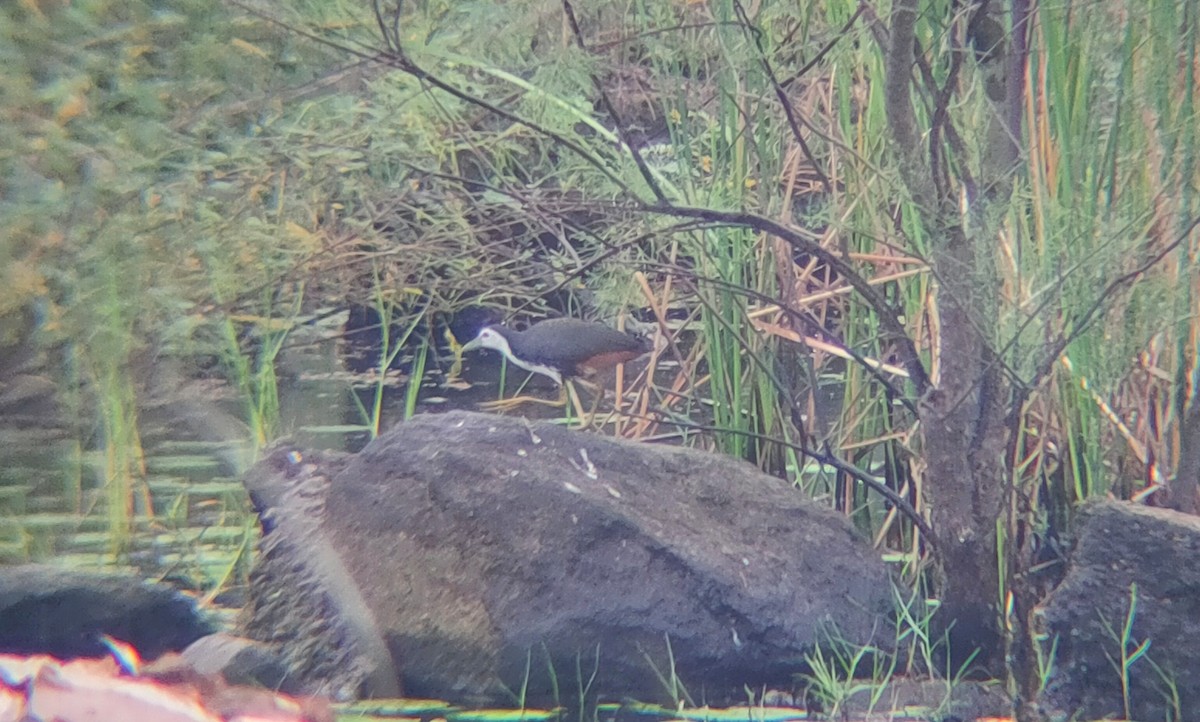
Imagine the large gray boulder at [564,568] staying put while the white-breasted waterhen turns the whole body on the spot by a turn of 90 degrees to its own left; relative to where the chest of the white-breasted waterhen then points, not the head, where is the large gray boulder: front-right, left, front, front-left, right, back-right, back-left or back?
front

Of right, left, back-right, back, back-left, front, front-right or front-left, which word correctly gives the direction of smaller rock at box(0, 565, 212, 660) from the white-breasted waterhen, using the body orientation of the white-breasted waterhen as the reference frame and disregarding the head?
front-left

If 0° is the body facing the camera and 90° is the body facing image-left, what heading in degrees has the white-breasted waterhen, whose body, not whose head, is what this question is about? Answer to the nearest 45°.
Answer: approximately 90°

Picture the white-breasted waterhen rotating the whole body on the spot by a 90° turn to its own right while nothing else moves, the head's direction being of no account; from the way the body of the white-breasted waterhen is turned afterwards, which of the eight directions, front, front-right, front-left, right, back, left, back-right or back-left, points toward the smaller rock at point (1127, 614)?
back-right
